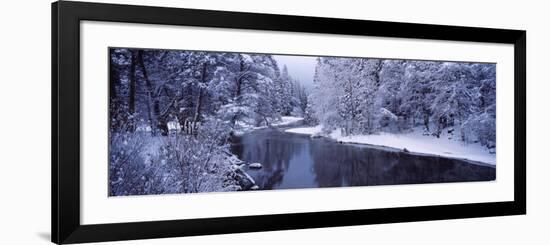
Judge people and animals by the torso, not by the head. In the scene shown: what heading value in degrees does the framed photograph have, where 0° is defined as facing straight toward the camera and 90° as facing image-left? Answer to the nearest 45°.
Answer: approximately 315°
